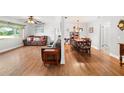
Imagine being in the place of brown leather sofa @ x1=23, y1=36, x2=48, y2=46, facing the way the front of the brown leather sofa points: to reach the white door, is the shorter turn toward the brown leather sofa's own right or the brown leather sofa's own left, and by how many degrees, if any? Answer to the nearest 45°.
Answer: approximately 90° to the brown leather sofa's own left

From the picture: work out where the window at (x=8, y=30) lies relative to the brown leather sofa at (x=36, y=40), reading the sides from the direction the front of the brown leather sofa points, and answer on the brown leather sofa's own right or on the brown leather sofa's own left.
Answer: on the brown leather sofa's own right

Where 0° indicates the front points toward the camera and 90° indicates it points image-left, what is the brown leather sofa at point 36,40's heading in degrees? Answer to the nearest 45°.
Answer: approximately 0°
